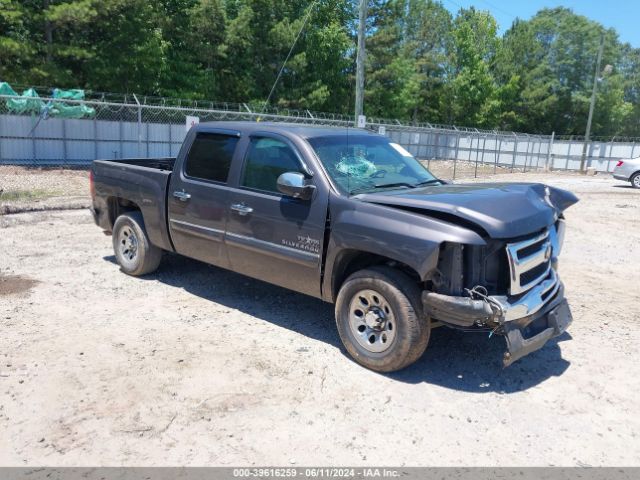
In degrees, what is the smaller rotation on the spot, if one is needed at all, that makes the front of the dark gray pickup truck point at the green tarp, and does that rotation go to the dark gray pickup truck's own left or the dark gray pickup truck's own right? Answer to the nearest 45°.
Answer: approximately 180°

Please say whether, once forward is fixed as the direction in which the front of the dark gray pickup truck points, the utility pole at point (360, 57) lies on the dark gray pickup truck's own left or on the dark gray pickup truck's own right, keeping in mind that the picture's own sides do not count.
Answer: on the dark gray pickup truck's own left

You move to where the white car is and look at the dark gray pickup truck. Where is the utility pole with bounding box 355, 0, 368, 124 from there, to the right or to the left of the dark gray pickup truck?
right

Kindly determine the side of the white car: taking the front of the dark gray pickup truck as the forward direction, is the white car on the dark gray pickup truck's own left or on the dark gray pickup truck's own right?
on the dark gray pickup truck's own left

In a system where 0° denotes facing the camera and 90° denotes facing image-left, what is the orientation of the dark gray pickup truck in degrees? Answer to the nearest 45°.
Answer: approximately 315°
